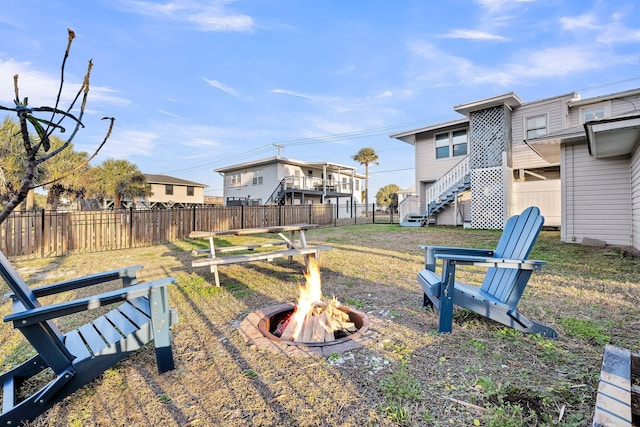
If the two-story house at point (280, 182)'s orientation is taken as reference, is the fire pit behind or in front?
in front

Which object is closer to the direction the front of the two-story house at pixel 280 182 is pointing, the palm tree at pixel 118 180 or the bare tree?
the bare tree

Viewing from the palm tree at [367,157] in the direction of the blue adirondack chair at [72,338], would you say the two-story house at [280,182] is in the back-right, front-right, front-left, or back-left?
front-right

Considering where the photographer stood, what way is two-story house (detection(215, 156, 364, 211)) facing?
facing the viewer and to the right of the viewer

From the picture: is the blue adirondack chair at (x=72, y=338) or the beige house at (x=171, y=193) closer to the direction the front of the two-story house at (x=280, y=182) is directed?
the blue adirondack chair

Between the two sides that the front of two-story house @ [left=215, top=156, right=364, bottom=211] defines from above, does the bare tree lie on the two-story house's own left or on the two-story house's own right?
on the two-story house's own right

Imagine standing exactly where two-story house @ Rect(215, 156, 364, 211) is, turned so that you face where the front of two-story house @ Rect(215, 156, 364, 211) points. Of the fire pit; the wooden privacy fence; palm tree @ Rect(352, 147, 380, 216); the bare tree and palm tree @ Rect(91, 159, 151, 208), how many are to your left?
1

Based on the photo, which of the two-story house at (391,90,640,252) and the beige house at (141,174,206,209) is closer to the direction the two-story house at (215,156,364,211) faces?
the two-story house

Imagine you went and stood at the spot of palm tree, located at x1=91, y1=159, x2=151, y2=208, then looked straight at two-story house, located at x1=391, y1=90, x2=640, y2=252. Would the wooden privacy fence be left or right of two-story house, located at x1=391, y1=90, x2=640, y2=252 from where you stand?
right

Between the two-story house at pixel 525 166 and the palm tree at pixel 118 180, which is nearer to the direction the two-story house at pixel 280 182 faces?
the two-story house

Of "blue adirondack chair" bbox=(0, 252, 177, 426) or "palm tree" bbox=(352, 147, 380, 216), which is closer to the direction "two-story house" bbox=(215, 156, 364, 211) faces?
the blue adirondack chair

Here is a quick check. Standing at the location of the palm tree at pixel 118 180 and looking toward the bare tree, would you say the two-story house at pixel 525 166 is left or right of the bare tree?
left

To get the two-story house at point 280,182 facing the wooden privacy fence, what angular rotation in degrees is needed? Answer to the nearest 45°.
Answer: approximately 45° to its right

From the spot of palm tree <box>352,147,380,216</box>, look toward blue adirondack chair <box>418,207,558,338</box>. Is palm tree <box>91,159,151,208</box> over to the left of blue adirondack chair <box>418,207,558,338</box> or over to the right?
right

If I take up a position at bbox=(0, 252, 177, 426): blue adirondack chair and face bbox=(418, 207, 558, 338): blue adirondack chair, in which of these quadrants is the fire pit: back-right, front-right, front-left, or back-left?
front-left

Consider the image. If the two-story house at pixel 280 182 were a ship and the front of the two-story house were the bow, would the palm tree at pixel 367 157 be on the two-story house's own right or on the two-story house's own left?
on the two-story house's own left
